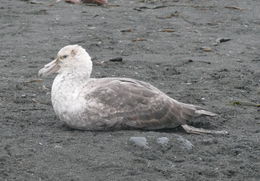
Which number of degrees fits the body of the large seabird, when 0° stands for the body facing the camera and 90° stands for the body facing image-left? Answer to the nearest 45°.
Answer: approximately 90°

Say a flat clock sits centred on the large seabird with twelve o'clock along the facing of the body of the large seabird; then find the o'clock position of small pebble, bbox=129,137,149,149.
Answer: The small pebble is roughly at 8 o'clock from the large seabird.

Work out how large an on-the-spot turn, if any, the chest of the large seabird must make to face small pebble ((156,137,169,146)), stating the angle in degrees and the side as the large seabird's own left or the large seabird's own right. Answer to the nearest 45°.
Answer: approximately 135° to the large seabird's own left
